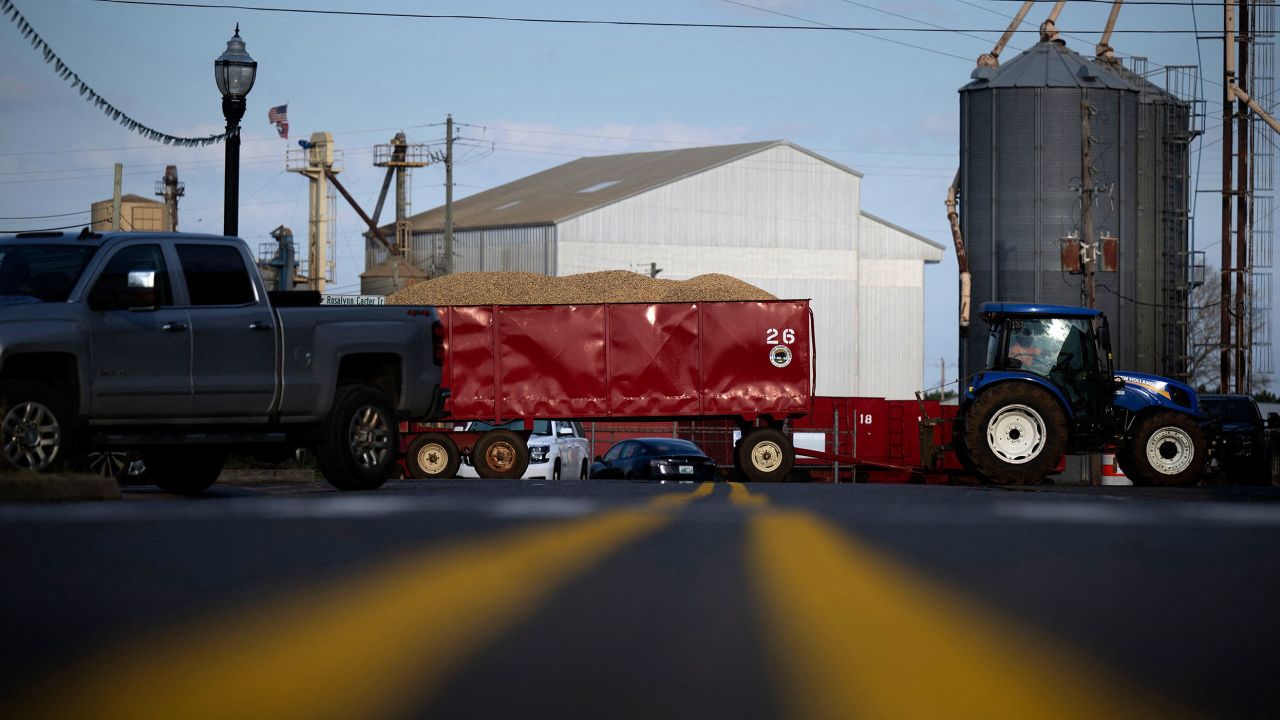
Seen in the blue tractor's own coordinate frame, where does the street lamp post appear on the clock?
The street lamp post is roughly at 5 o'clock from the blue tractor.

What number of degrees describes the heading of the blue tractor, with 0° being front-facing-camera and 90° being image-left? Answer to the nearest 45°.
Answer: approximately 270°

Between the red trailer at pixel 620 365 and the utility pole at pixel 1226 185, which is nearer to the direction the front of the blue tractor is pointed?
the utility pole

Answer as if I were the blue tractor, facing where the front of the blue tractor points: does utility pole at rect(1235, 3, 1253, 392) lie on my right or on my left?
on my left

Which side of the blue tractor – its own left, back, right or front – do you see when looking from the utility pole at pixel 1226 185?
left

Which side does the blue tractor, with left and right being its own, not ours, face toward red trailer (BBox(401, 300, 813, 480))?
back

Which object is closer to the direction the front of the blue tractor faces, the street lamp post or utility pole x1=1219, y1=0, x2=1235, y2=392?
the utility pole

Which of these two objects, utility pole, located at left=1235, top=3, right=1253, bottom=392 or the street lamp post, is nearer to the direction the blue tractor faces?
the utility pole
